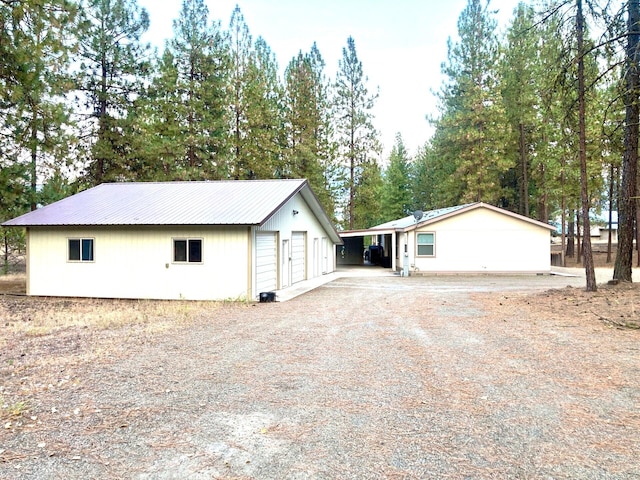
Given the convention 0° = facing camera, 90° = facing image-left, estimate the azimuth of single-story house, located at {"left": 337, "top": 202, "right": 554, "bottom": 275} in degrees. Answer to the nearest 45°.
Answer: approximately 90°

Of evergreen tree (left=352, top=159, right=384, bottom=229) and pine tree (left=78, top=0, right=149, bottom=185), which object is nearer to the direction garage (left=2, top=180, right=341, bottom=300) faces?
the evergreen tree

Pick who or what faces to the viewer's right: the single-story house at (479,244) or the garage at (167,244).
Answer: the garage

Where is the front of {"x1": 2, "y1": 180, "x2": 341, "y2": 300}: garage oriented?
to the viewer's right

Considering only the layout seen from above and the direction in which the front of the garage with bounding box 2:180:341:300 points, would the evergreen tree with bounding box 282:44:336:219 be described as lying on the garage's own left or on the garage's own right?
on the garage's own left

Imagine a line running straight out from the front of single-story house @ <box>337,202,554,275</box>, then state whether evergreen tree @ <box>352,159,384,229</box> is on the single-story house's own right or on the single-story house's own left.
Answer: on the single-story house's own right
